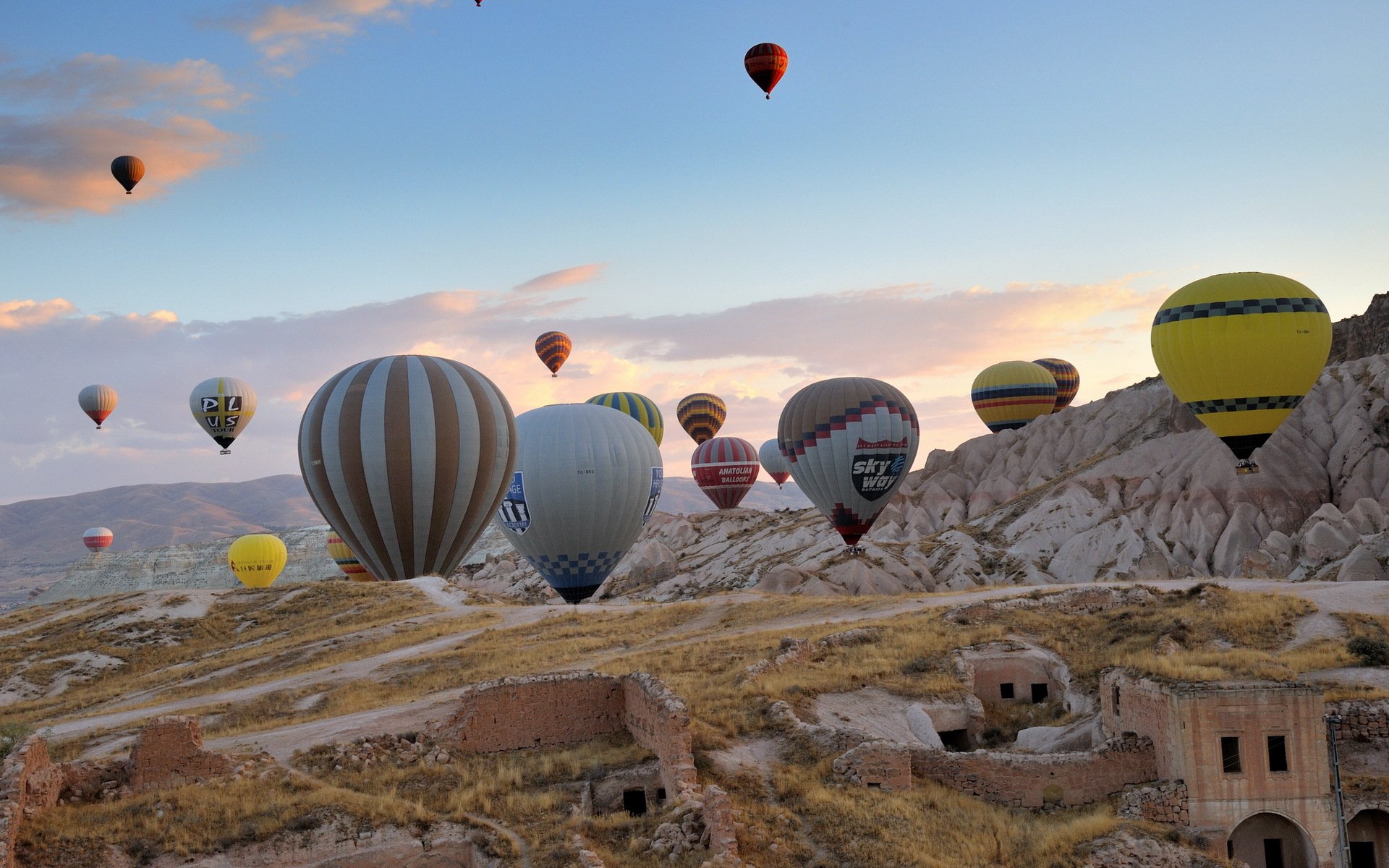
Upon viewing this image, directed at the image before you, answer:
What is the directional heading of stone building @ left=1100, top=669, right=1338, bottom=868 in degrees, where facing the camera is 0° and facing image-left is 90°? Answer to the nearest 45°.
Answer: approximately 0°

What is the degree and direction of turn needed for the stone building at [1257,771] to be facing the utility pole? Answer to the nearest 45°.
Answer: approximately 90° to its left

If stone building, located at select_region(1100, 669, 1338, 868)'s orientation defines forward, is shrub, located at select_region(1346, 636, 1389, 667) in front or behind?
behind
